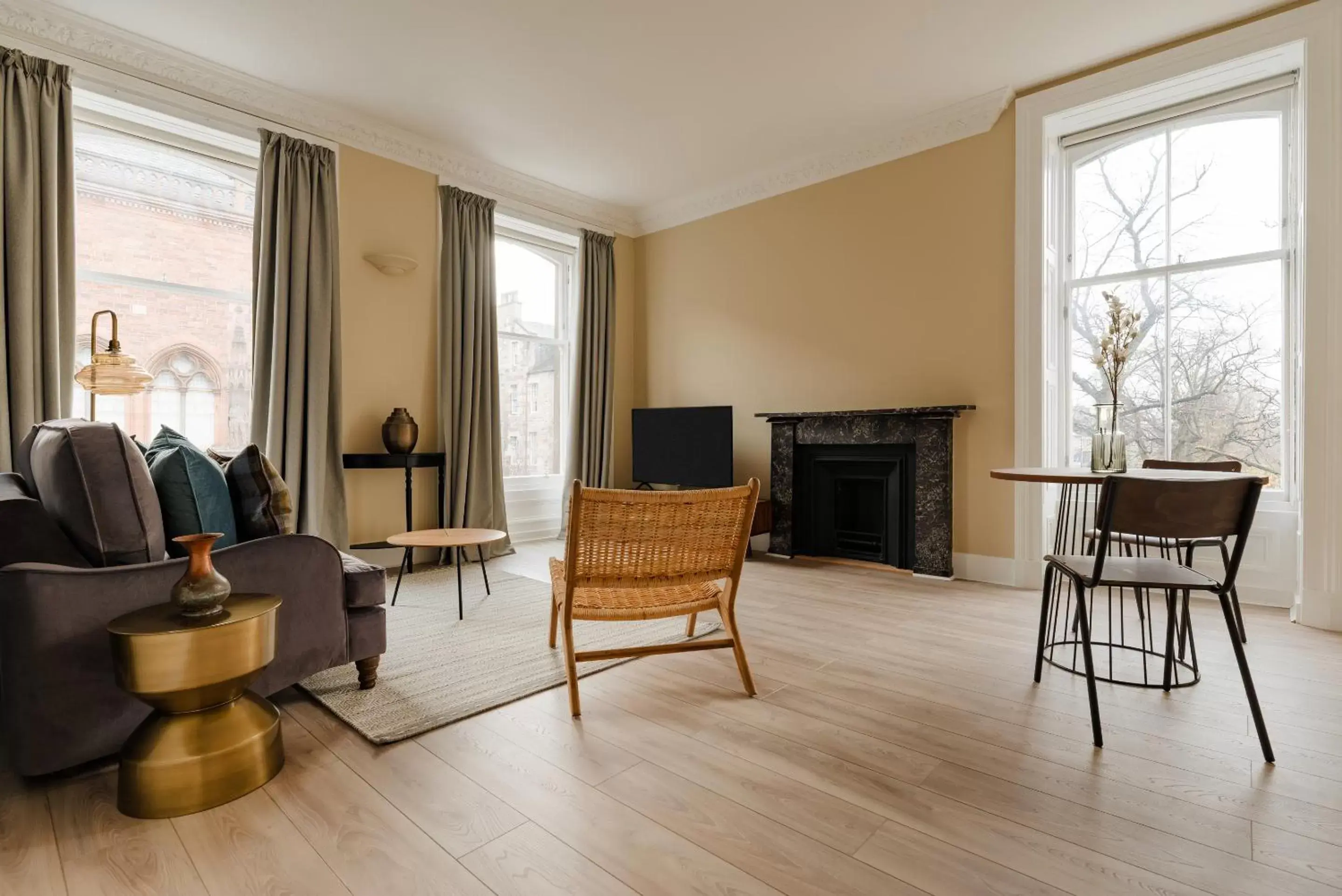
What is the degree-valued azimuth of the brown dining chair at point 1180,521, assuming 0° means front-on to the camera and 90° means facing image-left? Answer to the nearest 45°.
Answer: approximately 135°

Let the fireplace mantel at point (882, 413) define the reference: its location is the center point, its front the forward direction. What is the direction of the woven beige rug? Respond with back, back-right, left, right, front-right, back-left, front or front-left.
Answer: front

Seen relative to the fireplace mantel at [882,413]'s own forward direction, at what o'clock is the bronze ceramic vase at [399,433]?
The bronze ceramic vase is roughly at 1 o'clock from the fireplace mantel.

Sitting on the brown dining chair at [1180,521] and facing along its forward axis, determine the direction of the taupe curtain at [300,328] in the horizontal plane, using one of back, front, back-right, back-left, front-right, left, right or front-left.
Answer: front-left

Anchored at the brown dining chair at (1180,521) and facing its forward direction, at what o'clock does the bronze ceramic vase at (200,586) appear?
The bronze ceramic vase is roughly at 9 o'clock from the brown dining chair.

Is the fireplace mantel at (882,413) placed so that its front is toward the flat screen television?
no

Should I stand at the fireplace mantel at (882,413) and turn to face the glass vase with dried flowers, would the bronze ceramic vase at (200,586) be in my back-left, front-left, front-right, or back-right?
front-right

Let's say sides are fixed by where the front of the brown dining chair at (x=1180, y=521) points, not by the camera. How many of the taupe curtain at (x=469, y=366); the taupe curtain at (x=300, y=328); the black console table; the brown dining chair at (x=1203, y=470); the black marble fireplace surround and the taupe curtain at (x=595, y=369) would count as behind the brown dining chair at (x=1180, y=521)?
0

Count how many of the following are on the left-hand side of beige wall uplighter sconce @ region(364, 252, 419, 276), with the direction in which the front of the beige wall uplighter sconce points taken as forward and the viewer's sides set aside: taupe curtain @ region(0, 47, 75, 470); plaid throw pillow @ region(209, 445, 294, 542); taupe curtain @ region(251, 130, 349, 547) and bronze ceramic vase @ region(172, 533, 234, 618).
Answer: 0

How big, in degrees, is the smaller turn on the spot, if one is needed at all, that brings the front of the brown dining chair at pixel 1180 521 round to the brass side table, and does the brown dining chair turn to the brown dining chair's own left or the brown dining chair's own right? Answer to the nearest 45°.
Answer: approximately 90° to the brown dining chair's own left

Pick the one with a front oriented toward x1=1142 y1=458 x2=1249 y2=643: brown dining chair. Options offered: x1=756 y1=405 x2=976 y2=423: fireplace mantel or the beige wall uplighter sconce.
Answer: the beige wall uplighter sconce

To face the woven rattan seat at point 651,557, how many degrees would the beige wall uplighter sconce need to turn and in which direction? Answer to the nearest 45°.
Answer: approximately 45° to its right

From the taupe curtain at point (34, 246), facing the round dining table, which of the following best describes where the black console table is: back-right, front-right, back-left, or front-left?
front-left
